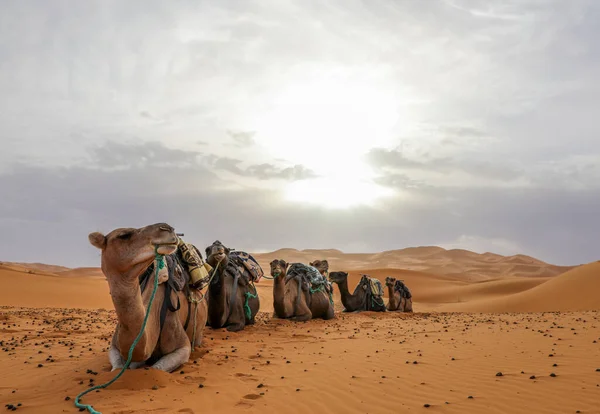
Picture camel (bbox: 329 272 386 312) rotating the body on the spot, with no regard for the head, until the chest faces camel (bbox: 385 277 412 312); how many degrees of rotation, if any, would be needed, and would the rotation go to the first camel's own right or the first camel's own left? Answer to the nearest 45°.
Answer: approximately 135° to the first camel's own right

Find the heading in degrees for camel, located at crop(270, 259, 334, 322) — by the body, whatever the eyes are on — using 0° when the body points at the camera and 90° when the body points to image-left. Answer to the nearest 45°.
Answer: approximately 45°

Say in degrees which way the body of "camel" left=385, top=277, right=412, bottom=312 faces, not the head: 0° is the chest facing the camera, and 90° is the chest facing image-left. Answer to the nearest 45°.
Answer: approximately 45°

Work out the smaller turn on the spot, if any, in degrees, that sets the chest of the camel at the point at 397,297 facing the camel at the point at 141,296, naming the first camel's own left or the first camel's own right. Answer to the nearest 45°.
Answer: approximately 45° to the first camel's own left

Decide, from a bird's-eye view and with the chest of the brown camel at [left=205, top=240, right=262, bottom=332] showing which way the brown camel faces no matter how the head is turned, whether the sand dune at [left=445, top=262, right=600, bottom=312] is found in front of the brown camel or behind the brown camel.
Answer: behind

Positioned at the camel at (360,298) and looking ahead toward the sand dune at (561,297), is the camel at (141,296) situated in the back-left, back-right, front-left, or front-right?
back-right

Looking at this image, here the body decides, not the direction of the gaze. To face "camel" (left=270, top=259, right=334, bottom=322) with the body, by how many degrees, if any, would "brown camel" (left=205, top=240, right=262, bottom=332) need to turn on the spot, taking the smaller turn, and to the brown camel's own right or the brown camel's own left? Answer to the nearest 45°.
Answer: approximately 180°

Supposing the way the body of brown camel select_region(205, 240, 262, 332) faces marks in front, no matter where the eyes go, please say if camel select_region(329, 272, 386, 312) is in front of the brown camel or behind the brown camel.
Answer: behind

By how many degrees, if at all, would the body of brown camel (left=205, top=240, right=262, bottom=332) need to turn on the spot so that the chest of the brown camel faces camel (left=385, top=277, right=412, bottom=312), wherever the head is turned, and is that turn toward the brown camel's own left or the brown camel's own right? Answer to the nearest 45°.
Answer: approximately 180°

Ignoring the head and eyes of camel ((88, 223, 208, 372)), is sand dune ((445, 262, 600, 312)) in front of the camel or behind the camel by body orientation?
behind

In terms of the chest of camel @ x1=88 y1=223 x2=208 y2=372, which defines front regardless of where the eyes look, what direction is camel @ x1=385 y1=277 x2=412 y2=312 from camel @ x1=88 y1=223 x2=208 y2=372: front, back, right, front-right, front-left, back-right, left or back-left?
back

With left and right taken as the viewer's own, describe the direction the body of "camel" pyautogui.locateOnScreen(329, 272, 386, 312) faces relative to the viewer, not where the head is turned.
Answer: facing to the left of the viewer
